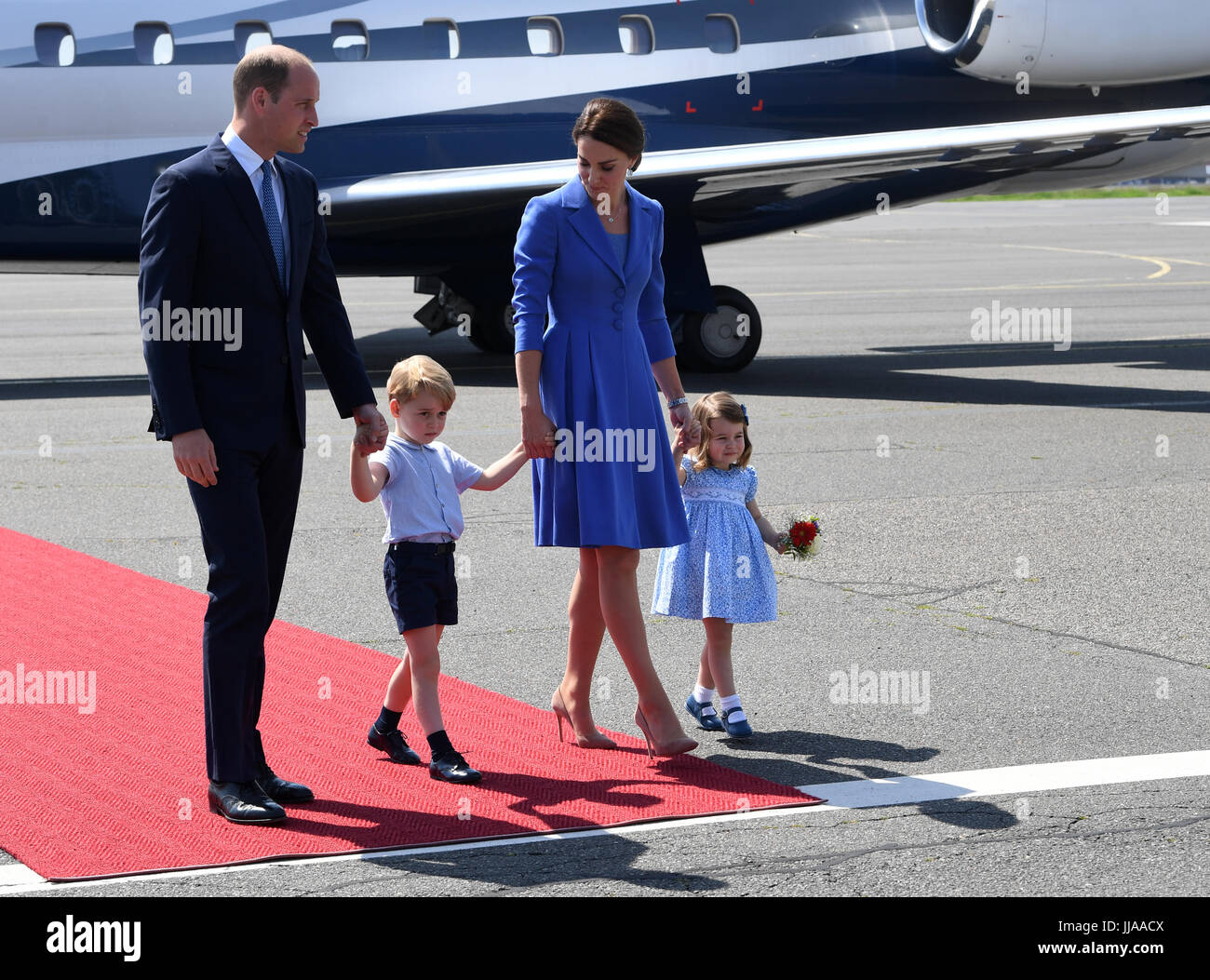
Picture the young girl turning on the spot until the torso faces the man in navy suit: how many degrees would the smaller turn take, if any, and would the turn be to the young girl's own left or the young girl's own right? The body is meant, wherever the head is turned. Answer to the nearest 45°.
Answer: approximately 90° to the young girl's own right

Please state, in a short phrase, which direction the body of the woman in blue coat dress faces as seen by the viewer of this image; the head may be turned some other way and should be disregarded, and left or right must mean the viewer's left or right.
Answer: facing the viewer and to the right of the viewer

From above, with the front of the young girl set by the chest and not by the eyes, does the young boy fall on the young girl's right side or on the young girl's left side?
on the young girl's right side

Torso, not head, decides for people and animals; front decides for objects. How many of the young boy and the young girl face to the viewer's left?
0

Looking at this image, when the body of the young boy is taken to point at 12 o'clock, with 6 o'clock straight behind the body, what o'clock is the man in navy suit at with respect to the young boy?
The man in navy suit is roughly at 3 o'clock from the young boy.

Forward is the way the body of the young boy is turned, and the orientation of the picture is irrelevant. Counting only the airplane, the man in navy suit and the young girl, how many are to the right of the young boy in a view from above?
1
